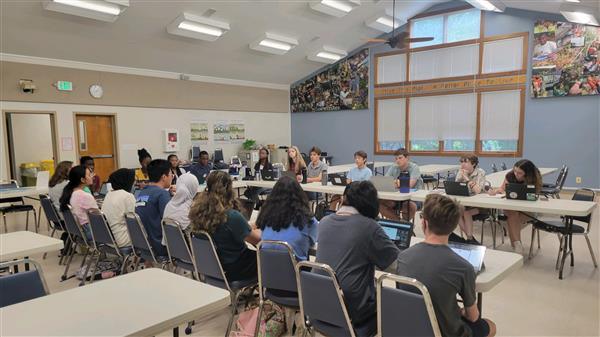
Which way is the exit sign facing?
toward the camera

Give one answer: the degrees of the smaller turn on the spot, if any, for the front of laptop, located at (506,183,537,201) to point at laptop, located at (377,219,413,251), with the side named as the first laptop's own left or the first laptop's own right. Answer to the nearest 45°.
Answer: approximately 180°

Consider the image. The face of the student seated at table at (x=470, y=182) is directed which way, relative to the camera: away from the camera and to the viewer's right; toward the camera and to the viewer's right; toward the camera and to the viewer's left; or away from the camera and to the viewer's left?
toward the camera and to the viewer's left

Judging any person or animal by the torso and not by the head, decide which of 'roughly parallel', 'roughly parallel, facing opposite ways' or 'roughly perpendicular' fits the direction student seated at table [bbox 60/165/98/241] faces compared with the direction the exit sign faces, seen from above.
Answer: roughly perpendicular

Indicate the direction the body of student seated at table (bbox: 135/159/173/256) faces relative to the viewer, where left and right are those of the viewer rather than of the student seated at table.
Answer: facing away from the viewer and to the right of the viewer

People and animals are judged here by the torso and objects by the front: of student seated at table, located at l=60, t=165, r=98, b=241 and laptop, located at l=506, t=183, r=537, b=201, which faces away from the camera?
the laptop

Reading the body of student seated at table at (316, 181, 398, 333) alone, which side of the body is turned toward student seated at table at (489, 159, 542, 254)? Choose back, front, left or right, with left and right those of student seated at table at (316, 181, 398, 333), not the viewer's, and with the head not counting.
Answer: front

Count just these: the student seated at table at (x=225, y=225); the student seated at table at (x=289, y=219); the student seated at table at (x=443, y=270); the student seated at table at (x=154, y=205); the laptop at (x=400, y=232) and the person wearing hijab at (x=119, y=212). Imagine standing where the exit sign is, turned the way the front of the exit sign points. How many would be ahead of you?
6

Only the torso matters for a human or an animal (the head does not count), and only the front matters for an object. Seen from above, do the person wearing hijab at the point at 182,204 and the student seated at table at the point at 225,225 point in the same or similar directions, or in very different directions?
same or similar directions

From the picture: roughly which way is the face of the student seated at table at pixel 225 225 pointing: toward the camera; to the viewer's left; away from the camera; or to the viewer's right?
away from the camera

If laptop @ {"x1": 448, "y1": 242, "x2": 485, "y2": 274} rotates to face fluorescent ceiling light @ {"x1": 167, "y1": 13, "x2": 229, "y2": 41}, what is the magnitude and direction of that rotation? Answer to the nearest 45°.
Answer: approximately 90° to its right

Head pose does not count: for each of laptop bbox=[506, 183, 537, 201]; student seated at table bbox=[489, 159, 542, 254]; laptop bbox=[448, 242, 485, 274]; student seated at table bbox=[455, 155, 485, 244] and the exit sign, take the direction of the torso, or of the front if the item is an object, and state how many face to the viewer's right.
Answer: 0

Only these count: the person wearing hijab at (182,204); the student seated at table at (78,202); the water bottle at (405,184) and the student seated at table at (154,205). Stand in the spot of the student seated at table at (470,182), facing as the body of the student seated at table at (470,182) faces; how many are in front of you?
4

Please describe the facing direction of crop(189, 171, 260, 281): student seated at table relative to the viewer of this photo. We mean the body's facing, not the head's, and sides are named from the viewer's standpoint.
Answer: facing away from the viewer and to the right of the viewer

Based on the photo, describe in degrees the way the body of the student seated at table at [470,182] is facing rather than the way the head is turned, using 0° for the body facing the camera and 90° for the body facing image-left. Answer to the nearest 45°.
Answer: approximately 45°
